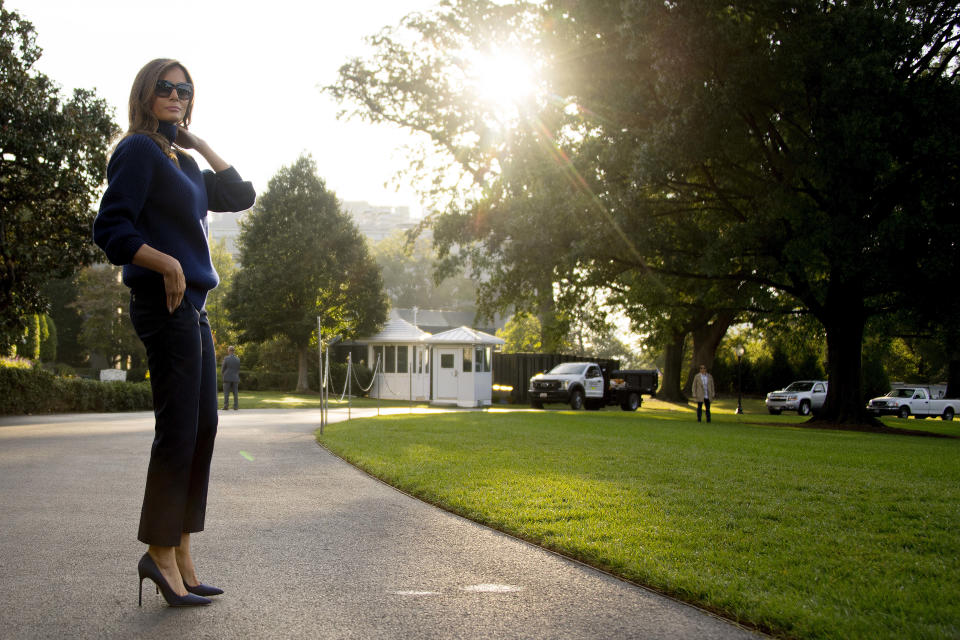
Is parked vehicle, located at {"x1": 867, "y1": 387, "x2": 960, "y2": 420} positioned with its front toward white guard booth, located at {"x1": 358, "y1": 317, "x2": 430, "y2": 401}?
yes

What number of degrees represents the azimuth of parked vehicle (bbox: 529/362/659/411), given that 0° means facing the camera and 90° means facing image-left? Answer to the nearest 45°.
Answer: approximately 45°

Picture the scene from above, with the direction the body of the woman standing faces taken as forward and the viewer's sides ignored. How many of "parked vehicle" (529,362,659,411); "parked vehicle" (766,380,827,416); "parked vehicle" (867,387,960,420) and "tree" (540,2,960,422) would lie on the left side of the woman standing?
4

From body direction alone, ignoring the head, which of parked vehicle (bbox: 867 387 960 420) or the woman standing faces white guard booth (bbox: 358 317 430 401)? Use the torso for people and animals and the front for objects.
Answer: the parked vehicle

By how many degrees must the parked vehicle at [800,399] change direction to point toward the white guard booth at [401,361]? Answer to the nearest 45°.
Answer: approximately 45° to its right

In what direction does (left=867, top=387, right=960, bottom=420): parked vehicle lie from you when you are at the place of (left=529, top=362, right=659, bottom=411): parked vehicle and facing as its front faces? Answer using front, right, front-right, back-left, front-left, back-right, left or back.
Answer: back

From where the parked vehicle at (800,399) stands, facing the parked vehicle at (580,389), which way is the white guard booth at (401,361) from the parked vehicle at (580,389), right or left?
right

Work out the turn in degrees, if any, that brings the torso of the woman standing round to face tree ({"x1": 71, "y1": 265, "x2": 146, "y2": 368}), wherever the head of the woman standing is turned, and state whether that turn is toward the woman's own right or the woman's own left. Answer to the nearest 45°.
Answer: approximately 135° to the woman's own left

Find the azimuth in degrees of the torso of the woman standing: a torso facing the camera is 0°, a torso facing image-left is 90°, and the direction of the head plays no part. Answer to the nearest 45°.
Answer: approximately 315°

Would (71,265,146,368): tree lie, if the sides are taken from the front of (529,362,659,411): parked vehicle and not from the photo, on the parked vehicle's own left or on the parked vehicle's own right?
on the parked vehicle's own right
